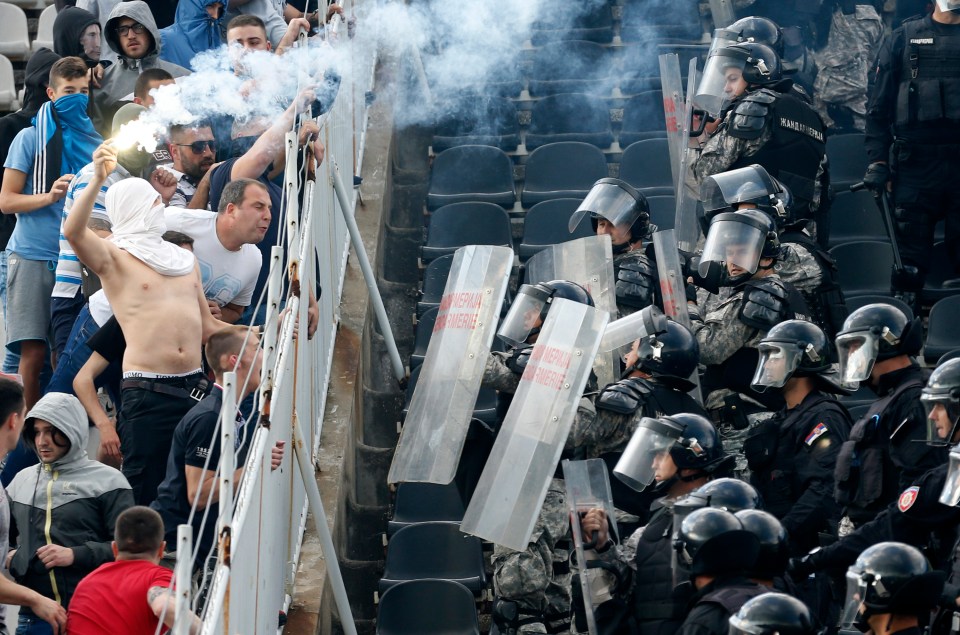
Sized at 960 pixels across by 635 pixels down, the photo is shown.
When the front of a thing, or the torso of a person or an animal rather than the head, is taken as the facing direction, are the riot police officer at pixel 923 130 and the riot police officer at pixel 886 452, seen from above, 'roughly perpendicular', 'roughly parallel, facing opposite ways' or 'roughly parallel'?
roughly perpendicular

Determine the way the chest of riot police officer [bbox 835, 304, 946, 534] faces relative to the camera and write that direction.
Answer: to the viewer's left

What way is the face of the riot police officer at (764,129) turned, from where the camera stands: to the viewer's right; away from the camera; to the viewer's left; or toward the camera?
to the viewer's left

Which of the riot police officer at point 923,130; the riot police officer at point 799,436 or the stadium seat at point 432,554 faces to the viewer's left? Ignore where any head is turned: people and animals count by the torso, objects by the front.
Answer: the riot police officer at point 799,436

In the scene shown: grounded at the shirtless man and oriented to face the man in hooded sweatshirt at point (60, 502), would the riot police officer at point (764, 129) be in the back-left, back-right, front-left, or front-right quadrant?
back-left

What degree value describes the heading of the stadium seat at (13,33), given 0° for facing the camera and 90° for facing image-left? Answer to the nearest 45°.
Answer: approximately 0°

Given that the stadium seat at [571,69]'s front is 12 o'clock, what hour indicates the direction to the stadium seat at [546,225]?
the stadium seat at [546,225] is roughly at 12 o'clock from the stadium seat at [571,69].

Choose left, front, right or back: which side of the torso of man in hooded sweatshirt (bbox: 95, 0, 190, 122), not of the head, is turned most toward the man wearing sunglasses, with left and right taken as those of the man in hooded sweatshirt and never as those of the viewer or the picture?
front

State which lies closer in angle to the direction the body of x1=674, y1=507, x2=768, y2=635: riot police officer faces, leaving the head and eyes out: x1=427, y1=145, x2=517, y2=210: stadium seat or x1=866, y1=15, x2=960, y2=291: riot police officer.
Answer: the stadium seat

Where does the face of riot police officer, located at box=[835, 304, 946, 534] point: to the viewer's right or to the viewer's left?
to the viewer's left

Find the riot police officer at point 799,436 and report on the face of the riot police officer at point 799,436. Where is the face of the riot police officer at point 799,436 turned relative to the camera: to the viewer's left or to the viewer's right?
to the viewer's left

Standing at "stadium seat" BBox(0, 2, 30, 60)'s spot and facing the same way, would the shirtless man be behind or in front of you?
in front

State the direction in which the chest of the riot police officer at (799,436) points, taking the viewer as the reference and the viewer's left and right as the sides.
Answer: facing to the left of the viewer

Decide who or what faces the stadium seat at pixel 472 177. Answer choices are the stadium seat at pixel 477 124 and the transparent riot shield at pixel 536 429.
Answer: the stadium seat at pixel 477 124
